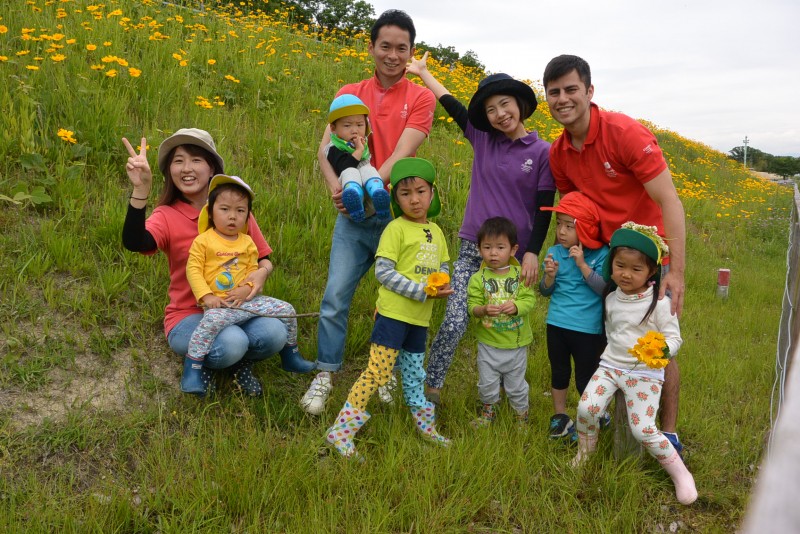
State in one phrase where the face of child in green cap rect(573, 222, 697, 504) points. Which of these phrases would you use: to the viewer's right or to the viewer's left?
to the viewer's left

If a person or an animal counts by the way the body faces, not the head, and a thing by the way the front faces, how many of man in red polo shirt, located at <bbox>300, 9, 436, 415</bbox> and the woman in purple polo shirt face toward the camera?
2

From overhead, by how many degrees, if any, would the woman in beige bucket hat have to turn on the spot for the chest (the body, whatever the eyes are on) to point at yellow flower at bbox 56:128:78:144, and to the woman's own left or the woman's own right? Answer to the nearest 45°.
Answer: approximately 180°

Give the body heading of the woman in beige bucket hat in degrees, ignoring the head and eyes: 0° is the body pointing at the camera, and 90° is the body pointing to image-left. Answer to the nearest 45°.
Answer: approximately 315°

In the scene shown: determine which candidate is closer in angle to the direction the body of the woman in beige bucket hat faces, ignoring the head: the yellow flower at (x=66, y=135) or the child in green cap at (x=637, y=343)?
the child in green cap

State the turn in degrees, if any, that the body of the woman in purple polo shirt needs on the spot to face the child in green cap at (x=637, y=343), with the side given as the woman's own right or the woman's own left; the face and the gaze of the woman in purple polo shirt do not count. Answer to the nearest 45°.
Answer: approximately 45° to the woman's own left
